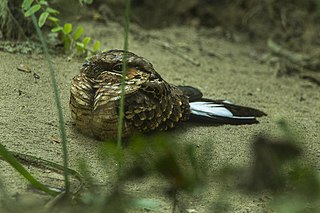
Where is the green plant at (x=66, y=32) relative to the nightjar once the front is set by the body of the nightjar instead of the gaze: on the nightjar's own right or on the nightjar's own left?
on the nightjar's own right
